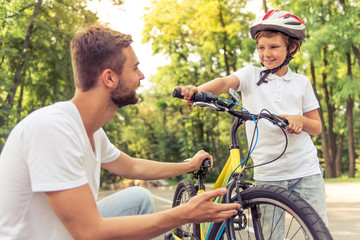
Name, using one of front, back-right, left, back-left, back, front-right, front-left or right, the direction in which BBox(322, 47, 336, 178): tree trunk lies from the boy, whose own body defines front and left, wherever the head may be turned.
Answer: back

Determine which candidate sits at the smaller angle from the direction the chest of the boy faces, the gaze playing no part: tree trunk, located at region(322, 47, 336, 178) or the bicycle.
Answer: the bicycle

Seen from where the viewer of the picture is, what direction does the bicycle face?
facing the viewer and to the right of the viewer

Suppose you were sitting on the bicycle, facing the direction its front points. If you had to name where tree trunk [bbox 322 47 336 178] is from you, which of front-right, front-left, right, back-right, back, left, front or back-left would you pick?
back-left

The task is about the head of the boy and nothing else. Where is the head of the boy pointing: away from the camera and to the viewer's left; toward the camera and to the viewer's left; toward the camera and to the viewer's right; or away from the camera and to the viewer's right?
toward the camera and to the viewer's left

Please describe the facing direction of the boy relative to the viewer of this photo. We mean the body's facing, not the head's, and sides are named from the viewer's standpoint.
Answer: facing the viewer

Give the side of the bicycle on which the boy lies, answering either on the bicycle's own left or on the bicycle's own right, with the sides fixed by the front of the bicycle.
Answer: on the bicycle's own left
